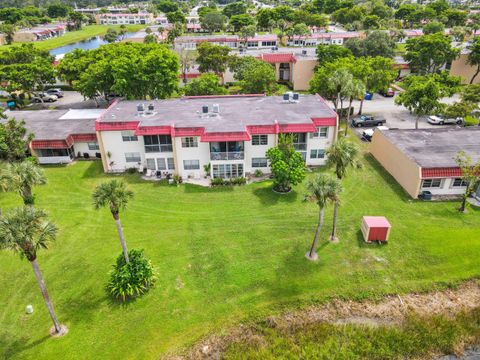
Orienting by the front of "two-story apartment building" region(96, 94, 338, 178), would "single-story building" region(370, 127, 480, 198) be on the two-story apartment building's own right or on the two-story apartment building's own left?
on the two-story apartment building's own left

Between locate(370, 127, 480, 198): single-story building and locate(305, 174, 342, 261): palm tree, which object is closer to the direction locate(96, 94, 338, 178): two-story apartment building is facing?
the palm tree

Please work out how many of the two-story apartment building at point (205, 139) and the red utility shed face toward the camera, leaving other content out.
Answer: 2

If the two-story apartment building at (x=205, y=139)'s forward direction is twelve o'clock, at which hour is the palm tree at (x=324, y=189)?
The palm tree is roughly at 11 o'clock from the two-story apartment building.

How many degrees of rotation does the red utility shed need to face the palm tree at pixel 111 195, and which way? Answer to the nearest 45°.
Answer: approximately 45° to its right

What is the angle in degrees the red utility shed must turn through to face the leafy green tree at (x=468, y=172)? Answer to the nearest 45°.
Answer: approximately 135° to its left

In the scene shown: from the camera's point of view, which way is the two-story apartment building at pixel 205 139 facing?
toward the camera

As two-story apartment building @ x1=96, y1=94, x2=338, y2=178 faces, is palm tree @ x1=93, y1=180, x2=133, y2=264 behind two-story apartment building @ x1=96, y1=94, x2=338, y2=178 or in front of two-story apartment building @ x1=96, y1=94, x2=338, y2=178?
in front

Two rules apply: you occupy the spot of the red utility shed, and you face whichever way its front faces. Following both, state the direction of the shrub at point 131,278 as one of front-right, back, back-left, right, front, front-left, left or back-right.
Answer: front-right

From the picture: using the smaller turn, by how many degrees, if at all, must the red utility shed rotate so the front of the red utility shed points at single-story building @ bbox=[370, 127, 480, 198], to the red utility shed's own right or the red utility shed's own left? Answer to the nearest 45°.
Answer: approximately 180°

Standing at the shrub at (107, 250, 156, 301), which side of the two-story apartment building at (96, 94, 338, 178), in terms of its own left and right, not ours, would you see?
front

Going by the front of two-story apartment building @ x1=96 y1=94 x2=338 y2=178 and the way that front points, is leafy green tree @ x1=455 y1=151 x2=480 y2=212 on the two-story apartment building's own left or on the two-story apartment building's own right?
on the two-story apartment building's own left

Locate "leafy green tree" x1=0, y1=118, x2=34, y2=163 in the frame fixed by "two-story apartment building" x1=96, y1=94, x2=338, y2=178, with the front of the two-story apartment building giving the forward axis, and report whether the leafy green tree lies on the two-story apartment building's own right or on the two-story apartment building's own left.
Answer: on the two-story apartment building's own right

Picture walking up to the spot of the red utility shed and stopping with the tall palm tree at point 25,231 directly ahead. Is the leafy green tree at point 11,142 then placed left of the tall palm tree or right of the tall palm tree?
right
